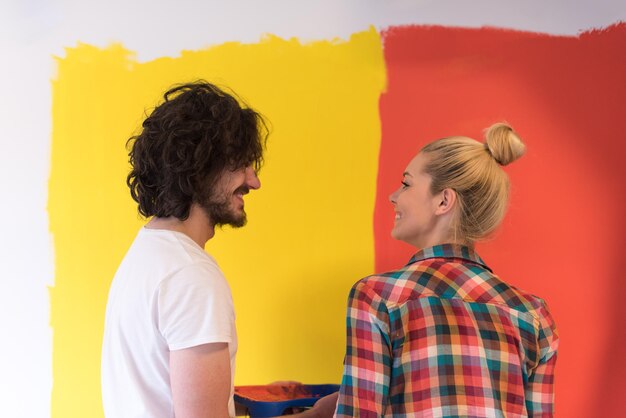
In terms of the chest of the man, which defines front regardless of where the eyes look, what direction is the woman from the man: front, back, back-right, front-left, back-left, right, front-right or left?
front-right

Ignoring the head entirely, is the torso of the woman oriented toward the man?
no

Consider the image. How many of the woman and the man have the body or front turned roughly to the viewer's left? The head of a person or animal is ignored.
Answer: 0

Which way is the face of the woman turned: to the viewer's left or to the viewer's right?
to the viewer's left

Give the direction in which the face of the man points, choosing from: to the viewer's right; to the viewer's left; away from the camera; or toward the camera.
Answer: to the viewer's right

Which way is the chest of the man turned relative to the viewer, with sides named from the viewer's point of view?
facing away from the viewer and to the right of the viewer

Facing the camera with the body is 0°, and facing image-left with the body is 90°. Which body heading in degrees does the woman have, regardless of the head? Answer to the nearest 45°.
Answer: approximately 180°
